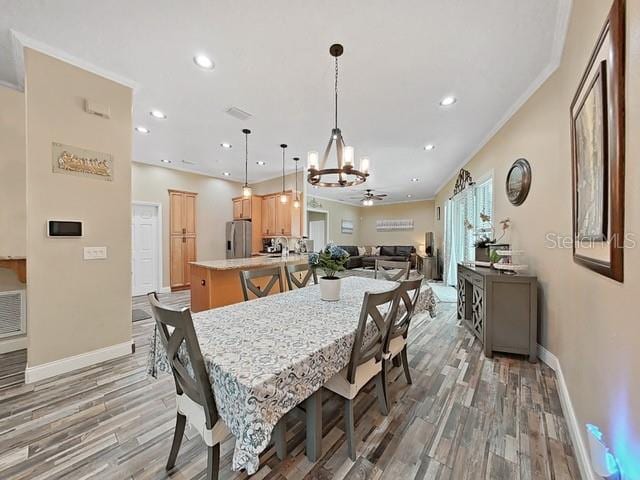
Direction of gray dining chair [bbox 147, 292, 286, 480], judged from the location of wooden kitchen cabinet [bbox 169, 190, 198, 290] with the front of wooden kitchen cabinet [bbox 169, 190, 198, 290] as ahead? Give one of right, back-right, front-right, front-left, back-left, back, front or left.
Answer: front-right

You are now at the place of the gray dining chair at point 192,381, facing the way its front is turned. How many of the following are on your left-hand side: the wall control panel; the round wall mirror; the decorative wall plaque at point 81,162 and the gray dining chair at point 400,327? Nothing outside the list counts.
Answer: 2

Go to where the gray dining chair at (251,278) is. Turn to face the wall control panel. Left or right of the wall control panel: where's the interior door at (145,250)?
right

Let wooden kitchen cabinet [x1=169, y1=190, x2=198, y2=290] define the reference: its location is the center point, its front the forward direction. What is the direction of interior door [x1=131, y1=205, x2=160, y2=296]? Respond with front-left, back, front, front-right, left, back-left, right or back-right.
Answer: back-right

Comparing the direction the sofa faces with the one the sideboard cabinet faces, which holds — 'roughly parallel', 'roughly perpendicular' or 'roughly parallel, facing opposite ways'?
roughly perpendicular

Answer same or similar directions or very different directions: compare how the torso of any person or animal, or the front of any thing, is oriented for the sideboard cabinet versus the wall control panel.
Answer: very different directions

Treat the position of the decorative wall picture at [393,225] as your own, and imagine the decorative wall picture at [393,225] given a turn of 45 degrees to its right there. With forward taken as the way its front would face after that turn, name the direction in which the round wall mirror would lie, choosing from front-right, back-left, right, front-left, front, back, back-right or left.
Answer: front-left

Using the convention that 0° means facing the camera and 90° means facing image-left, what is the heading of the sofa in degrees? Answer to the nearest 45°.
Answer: approximately 0°

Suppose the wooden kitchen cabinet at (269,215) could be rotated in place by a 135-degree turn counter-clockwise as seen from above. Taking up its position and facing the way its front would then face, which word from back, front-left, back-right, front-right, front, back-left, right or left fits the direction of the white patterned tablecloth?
right

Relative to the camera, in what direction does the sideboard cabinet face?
facing to the left of the viewer
